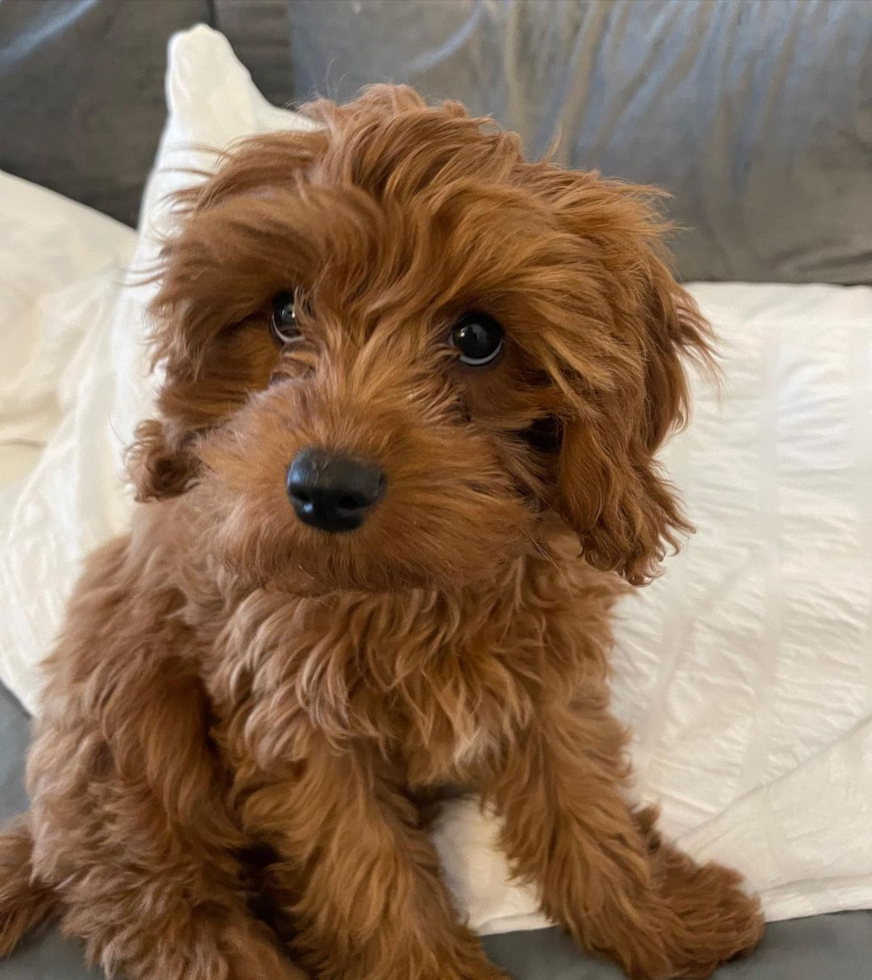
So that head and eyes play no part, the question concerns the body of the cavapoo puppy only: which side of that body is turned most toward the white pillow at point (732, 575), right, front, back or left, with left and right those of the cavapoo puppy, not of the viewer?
left

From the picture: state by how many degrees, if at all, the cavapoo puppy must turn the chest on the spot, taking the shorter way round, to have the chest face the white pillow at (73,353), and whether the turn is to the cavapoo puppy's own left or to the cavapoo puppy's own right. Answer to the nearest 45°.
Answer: approximately 180°

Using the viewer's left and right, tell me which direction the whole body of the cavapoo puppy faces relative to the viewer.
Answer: facing the viewer and to the right of the viewer
